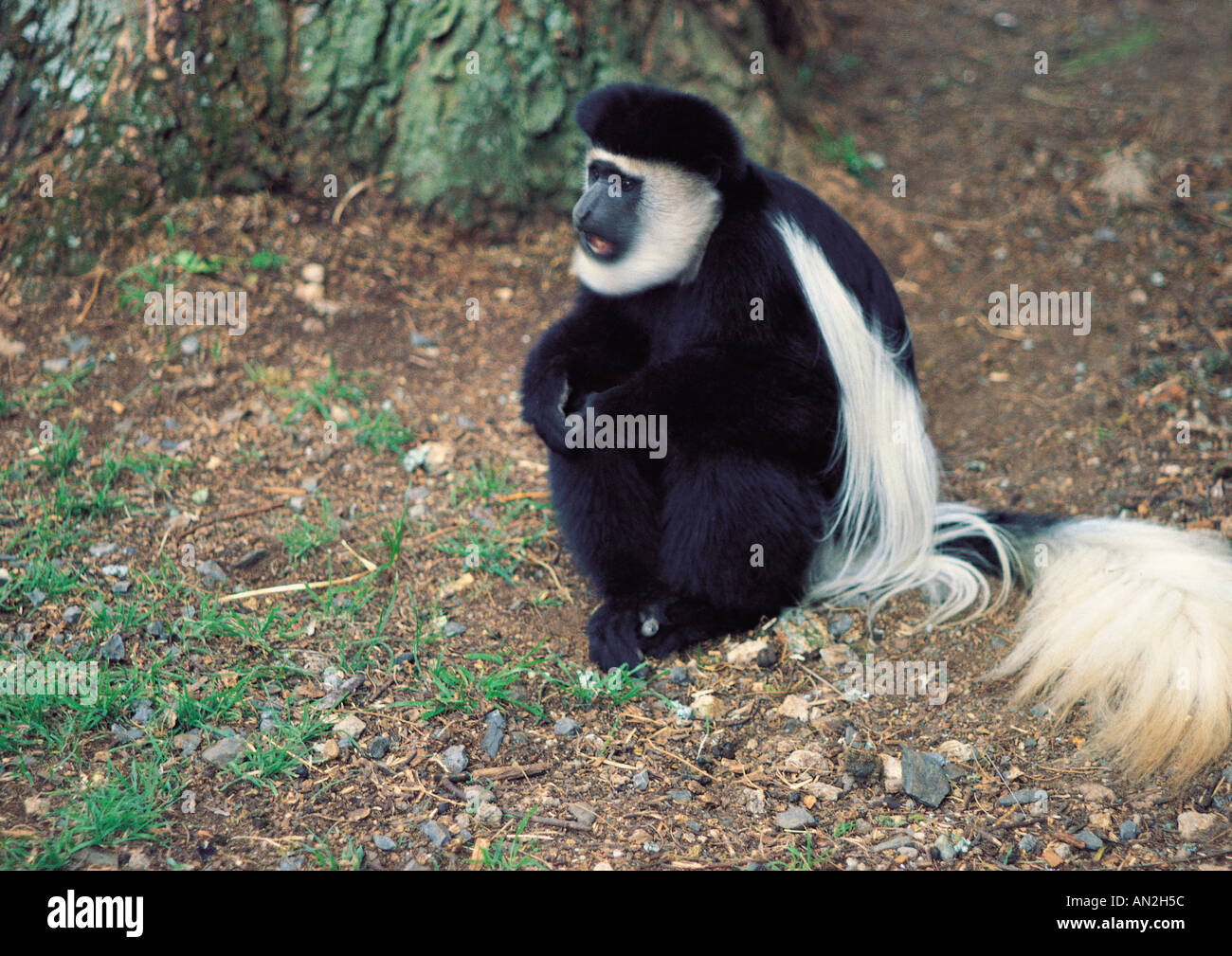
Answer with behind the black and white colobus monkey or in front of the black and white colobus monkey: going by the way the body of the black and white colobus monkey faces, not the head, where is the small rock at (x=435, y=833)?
in front

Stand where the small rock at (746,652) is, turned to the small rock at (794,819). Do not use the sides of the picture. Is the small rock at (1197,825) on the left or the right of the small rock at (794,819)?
left

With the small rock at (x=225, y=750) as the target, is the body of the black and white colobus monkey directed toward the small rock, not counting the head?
yes

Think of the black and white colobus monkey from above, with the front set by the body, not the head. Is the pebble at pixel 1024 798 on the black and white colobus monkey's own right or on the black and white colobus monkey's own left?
on the black and white colobus monkey's own left

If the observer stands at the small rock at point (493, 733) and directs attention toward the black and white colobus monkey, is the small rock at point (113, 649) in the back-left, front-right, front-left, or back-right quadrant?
back-left

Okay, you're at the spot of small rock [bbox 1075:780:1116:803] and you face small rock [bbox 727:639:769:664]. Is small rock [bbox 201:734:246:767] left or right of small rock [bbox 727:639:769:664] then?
left

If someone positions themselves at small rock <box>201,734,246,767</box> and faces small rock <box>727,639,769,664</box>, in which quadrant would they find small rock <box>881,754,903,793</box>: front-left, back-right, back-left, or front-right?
front-right

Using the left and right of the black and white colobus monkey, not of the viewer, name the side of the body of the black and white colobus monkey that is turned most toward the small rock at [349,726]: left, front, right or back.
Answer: front

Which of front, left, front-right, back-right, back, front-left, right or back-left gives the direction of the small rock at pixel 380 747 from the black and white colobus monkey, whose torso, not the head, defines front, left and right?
front

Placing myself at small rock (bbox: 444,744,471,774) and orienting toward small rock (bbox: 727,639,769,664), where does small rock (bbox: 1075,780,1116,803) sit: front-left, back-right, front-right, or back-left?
front-right

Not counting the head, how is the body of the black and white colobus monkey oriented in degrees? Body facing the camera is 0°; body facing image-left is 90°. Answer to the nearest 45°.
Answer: approximately 45°
